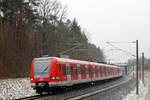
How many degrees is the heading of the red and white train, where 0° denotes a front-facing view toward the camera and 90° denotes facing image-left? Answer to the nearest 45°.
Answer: approximately 45°
